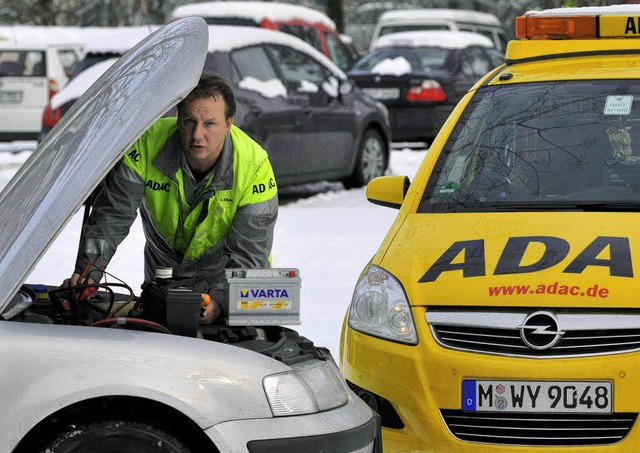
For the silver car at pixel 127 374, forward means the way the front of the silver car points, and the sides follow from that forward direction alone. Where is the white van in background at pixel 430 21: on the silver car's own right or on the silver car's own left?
on the silver car's own left

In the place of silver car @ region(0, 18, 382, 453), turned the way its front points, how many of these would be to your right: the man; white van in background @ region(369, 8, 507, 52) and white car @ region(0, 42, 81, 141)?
0

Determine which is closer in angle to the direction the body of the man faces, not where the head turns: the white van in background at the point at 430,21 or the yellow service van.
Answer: the yellow service van

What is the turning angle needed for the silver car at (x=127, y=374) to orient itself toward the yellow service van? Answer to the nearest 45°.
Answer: approximately 45° to its left

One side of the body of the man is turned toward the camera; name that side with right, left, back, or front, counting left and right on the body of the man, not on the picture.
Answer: front

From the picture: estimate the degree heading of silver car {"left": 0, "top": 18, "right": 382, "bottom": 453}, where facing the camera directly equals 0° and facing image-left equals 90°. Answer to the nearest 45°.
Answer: approximately 270°

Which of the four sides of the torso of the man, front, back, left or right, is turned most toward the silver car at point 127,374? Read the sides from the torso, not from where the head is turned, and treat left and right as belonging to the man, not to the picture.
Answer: front

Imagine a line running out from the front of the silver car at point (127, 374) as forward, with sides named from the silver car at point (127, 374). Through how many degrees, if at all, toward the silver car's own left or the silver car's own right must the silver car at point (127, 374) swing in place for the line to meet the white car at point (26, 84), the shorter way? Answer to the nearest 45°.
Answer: approximately 90° to the silver car's own left

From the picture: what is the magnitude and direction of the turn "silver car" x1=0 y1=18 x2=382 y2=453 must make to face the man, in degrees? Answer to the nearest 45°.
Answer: approximately 90° to its left

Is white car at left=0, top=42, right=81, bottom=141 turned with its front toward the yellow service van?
no

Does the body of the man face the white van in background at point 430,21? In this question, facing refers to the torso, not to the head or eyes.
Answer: no
